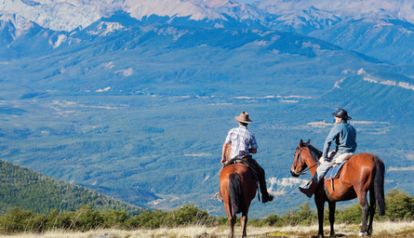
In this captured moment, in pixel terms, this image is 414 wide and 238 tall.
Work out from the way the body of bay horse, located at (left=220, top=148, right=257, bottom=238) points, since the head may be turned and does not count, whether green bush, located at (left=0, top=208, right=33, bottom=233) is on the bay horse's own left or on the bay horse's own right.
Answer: on the bay horse's own left

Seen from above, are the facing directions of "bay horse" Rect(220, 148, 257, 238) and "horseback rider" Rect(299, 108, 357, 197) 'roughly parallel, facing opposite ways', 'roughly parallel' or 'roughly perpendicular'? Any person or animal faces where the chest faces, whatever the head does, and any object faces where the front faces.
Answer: roughly perpendicular

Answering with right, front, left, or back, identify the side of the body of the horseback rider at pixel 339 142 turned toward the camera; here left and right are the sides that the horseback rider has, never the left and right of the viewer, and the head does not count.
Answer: left

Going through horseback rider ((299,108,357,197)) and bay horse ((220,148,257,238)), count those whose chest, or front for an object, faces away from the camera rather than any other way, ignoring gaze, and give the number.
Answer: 1

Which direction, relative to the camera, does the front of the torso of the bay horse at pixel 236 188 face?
away from the camera

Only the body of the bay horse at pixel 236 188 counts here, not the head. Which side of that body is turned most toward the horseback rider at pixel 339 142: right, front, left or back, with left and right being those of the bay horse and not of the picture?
right
